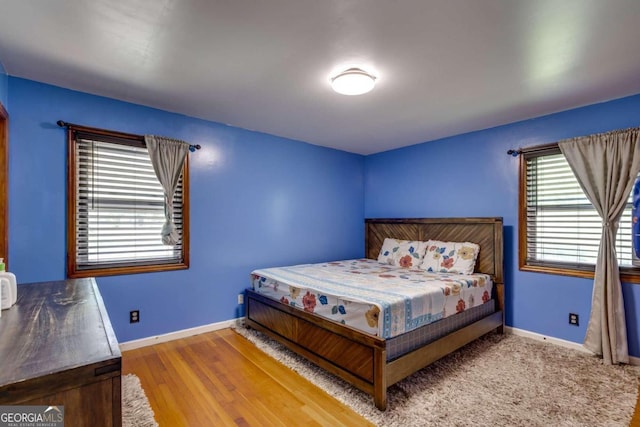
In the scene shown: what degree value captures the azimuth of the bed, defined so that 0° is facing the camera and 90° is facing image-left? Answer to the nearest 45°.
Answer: approximately 45°

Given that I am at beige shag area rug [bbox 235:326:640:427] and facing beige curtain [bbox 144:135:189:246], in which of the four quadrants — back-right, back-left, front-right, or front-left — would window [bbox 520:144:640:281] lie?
back-right

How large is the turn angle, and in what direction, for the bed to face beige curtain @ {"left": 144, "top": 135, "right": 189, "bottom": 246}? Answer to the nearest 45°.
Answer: approximately 45° to its right
